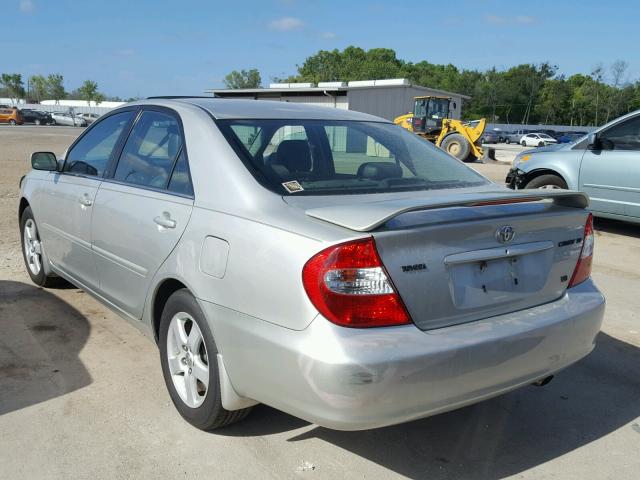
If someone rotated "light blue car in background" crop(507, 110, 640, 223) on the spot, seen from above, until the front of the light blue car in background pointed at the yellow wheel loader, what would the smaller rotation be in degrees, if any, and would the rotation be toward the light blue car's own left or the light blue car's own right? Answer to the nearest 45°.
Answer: approximately 90° to the light blue car's own right

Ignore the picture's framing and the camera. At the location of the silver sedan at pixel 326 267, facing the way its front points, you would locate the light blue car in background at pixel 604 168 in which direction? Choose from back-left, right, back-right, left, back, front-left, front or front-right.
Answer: right

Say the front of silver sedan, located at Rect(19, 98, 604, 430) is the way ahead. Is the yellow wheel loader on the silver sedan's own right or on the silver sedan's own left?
on the silver sedan's own right

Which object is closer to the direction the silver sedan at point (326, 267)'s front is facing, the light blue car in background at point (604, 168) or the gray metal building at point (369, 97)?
the gray metal building

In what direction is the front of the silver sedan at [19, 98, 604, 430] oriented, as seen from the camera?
facing away from the viewer and to the left of the viewer

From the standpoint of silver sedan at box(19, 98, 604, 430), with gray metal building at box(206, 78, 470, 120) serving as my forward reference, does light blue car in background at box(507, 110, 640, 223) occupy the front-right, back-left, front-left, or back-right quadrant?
front-right

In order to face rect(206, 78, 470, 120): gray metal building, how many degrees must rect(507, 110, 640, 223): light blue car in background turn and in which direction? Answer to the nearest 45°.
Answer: approximately 45° to its right

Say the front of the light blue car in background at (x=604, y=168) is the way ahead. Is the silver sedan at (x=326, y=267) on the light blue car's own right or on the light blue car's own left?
on the light blue car's own left

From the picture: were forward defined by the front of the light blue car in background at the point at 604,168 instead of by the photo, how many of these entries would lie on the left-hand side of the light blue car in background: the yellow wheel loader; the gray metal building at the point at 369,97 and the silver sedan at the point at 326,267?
1

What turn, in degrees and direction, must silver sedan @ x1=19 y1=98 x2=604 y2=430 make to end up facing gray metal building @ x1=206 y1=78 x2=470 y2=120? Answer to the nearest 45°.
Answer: approximately 45° to its right

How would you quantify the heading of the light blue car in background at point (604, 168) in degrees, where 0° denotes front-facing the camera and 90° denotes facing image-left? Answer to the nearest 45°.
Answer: approximately 90°
